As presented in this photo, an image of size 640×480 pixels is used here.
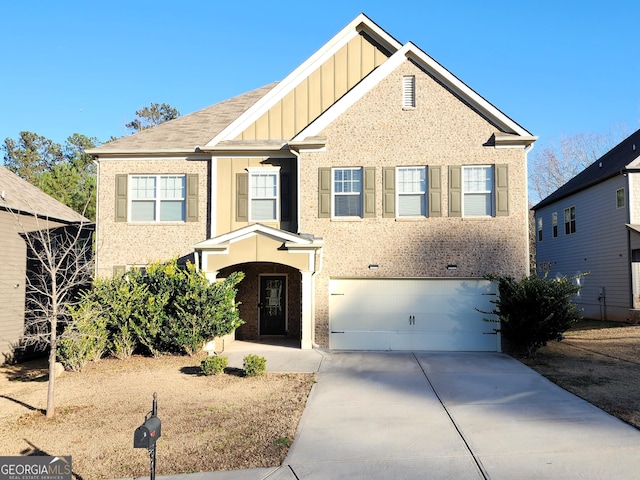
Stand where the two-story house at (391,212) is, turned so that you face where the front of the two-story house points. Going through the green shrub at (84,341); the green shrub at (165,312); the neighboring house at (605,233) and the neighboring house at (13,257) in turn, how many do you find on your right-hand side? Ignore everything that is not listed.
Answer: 3

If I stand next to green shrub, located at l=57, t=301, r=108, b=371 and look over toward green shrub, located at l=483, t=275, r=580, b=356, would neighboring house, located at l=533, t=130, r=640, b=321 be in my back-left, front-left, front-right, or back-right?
front-left

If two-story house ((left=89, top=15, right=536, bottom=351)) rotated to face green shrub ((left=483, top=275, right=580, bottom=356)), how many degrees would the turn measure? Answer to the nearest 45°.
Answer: approximately 45° to its left

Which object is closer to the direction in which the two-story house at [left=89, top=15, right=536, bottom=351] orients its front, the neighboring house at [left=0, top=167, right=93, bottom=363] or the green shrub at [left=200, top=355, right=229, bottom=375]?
the green shrub

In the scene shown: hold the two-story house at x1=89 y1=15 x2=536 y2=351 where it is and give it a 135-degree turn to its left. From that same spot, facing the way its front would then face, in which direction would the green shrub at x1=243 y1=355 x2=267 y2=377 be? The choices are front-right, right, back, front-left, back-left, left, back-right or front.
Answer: back

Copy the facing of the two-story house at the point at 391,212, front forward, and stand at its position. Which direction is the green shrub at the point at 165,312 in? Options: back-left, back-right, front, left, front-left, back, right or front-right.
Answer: right

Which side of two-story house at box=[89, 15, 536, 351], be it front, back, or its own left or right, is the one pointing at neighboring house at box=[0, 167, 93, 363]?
right

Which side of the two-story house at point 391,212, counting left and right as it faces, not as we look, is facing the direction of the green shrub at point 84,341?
right

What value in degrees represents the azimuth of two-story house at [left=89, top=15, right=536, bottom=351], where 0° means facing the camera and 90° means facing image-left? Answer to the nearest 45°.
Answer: approximately 0°

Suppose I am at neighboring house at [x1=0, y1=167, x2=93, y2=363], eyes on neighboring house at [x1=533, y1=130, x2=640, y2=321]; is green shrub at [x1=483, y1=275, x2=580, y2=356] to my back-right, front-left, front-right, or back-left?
front-right

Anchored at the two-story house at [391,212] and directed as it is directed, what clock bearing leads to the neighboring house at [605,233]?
The neighboring house is roughly at 8 o'clock from the two-story house.

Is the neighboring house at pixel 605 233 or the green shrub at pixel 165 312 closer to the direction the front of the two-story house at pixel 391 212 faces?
the green shrub
